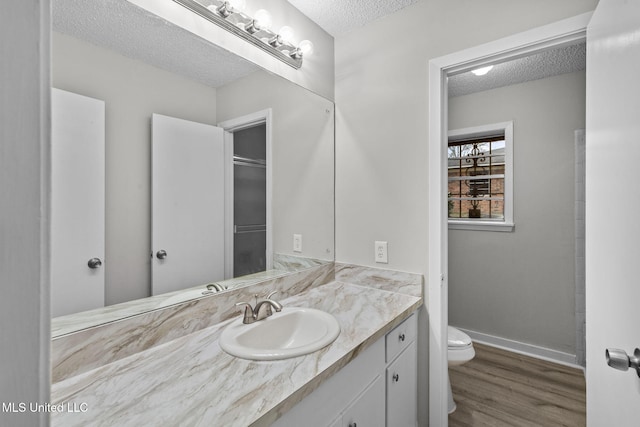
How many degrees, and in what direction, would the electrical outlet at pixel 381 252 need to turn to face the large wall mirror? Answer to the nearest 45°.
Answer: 0° — it already faces it

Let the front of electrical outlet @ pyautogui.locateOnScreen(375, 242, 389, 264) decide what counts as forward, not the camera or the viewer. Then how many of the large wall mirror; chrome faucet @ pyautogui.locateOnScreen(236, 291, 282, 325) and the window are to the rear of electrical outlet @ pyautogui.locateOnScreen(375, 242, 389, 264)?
1

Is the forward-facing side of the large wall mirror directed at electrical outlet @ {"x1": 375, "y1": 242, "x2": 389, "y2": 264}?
no

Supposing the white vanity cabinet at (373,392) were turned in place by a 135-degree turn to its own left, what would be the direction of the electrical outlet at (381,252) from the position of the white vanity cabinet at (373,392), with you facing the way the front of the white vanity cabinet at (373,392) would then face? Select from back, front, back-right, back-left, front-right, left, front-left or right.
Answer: front

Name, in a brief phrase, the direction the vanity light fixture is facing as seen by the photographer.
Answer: facing the viewer and to the right of the viewer

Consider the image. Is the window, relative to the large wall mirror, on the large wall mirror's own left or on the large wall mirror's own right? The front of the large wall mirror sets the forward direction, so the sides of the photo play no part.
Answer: on the large wall mirror's own left

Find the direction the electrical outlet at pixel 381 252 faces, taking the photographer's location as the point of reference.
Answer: facing the viewer and to the left of the viewer

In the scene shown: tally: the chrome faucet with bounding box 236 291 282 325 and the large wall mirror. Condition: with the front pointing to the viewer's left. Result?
0

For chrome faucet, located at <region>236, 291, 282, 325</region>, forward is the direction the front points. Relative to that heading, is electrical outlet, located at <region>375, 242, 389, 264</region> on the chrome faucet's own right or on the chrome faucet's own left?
on the chrome faucet's own left

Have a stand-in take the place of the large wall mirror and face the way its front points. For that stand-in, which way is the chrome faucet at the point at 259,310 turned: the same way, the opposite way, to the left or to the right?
the same way

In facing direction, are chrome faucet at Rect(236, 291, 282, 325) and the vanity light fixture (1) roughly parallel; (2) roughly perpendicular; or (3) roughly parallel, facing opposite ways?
roughly parallel

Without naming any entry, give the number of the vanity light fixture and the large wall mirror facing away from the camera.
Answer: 0

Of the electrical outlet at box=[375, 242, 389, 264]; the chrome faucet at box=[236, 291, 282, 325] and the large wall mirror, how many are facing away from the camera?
0

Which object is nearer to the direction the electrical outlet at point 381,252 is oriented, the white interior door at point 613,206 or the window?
the white interior door

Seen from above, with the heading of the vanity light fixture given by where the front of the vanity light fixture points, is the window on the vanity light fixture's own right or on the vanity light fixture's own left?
on the vanity light fixture's own left

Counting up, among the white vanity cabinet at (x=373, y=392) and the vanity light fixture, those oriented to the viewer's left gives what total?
0

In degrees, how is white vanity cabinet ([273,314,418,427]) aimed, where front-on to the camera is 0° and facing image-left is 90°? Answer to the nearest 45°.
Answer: approximately 315°
